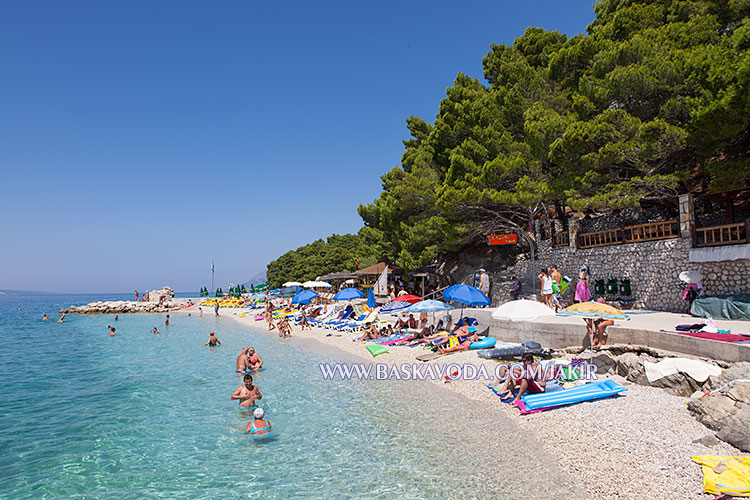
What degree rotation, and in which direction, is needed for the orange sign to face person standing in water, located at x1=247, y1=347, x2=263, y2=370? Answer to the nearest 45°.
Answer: approximately 45° to its right

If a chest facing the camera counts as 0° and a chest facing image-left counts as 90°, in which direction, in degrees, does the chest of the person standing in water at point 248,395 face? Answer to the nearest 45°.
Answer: approximately 0°

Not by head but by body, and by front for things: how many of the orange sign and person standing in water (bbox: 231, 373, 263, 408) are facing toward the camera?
2

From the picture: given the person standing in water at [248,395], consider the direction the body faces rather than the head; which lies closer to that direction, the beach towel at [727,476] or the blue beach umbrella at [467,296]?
the beach towel

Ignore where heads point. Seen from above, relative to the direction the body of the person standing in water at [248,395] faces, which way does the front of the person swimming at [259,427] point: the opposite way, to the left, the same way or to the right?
the opposite way

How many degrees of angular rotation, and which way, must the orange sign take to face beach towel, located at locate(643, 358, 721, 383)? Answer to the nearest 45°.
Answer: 0° — it already faces it

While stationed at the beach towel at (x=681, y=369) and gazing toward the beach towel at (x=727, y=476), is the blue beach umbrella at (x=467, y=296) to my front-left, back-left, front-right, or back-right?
back-right

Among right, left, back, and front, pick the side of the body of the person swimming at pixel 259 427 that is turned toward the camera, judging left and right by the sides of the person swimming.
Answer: back
